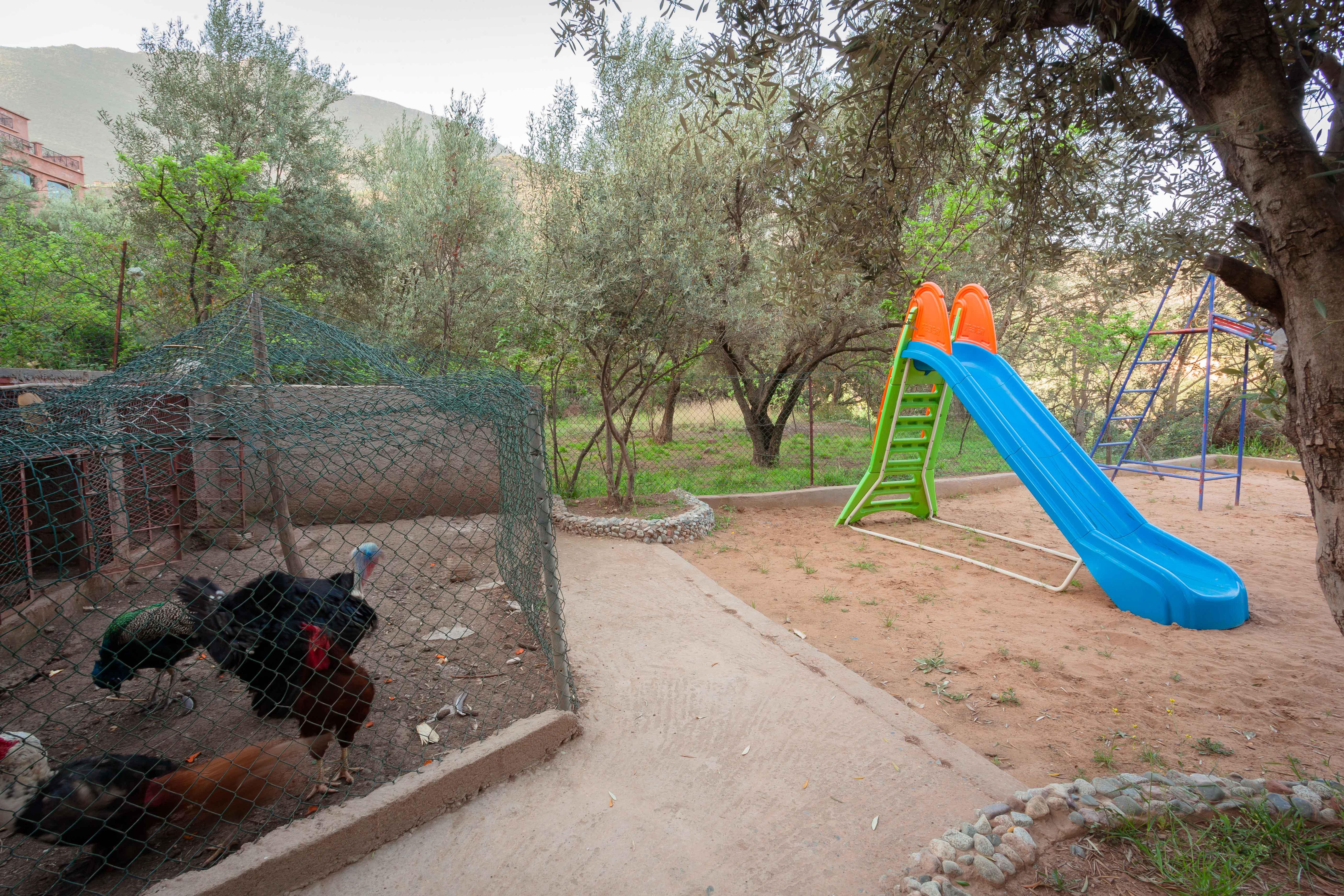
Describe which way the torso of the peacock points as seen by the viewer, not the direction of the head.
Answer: to the viewer's left

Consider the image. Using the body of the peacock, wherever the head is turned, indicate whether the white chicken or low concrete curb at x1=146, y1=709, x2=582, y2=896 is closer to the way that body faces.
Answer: the white chicken

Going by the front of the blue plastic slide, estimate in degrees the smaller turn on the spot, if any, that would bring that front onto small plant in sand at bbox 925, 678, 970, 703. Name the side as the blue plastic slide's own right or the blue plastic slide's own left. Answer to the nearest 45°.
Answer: approximately 45° to the blue plastic slide's own right

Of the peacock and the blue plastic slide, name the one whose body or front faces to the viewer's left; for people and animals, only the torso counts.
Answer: the peacock

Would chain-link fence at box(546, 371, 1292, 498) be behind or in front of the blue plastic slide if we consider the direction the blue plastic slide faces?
behind

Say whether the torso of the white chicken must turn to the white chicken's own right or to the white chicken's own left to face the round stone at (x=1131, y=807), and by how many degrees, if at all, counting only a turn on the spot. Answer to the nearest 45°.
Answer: approximately 135° to the white chicken's own left

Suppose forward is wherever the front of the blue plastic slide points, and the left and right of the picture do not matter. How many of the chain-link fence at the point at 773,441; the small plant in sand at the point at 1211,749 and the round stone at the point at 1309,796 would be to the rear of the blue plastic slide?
1

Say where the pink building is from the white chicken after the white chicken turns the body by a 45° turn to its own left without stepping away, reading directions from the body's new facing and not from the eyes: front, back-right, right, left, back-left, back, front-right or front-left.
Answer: back-right

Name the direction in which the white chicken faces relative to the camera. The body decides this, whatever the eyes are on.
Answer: to the viewer's left

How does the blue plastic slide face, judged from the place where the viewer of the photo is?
facing the viewer and to the right of the viewer
